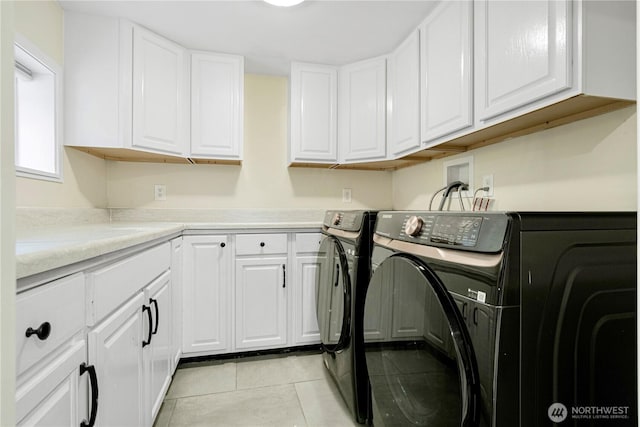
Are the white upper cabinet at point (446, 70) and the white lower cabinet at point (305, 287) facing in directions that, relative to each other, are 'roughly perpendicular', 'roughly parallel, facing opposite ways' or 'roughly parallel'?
roughly perpendicular

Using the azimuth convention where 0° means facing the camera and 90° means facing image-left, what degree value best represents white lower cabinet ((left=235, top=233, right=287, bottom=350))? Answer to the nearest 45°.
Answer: approximately 0°

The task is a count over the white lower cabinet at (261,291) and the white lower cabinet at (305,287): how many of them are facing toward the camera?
2

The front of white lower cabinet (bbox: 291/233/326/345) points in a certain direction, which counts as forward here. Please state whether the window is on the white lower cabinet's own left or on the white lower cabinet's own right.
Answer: on the white lower cabinet's own right

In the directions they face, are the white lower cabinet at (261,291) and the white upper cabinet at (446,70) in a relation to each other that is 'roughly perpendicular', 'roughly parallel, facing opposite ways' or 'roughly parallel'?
roughly perpendicular

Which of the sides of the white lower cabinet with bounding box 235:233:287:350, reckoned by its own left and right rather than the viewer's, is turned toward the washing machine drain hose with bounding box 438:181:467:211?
left
